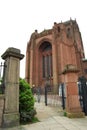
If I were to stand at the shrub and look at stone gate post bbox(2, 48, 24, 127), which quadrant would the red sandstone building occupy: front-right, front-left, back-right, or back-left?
back-right

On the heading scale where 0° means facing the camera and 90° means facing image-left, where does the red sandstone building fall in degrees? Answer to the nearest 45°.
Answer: approximately 45°

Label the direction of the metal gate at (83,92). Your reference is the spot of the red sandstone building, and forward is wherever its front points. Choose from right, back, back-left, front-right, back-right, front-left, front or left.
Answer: front-left

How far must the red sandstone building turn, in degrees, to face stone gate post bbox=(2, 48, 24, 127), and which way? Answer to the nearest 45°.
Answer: approximately 45° to its left

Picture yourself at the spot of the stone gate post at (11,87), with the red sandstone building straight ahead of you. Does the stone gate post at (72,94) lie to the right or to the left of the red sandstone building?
right

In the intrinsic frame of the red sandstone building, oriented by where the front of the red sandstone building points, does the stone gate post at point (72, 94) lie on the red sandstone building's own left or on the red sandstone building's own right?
on the red sandstone building's own left

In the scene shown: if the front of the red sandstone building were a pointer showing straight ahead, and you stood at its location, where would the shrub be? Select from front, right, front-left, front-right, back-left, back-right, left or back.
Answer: front-left
